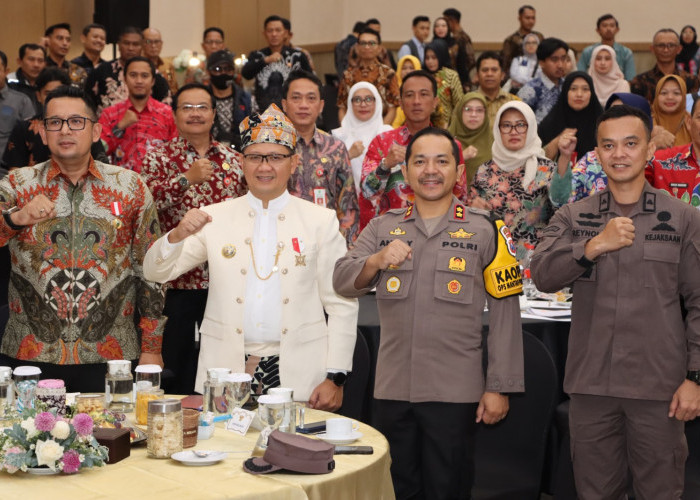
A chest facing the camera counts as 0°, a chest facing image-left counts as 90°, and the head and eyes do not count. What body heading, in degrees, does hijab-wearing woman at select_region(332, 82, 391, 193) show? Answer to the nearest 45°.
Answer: approximately 0°

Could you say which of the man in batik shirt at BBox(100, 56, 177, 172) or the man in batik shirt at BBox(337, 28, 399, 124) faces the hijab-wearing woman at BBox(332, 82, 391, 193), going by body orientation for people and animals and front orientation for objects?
the man in batik shirt at BBox(337, 28, 399, 124)

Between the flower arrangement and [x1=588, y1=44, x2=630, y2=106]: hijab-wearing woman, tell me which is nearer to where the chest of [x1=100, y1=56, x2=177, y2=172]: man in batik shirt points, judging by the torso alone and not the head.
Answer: the flower arrangement

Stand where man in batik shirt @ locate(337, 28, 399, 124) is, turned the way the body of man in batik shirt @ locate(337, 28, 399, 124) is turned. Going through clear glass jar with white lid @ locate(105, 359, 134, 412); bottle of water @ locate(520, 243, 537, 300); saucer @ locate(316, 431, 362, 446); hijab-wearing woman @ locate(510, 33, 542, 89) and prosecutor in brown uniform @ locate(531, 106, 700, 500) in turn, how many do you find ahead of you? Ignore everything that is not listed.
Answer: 4

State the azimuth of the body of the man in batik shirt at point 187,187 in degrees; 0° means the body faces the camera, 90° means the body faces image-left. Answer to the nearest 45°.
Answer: approximately 0°

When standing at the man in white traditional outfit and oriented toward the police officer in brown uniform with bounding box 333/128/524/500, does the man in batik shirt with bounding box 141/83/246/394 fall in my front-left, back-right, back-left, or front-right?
back-left

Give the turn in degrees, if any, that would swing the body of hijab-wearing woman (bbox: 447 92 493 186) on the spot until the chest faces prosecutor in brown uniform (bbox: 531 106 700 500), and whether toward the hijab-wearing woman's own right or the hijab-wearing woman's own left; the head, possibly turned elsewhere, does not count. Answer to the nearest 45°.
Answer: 0° — they already face them

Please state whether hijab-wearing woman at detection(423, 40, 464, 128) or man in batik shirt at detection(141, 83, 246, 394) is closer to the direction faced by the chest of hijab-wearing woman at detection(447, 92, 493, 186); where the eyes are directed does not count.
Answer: the man in batik shirt
